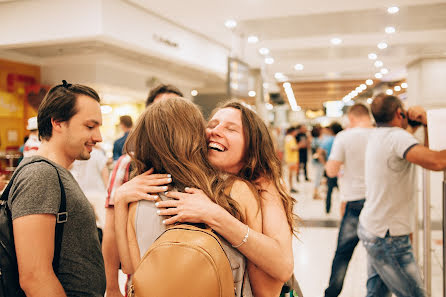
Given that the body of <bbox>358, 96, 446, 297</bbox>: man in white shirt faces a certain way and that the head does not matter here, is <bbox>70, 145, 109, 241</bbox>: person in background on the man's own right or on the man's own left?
on the man's own left

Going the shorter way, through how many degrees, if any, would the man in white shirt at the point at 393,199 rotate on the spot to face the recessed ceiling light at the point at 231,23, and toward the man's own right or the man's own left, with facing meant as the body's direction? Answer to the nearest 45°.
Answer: approximately 90° to the man's own left

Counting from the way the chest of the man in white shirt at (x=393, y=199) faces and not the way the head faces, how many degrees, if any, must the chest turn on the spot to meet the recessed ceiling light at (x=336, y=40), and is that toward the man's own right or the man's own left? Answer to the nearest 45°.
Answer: approximately 45° to the man's own left

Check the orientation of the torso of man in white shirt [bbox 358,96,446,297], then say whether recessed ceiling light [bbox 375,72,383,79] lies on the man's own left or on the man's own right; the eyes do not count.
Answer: on the man's own left

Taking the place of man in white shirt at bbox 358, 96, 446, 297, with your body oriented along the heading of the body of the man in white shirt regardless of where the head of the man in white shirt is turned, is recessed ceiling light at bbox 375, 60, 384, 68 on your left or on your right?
on your left

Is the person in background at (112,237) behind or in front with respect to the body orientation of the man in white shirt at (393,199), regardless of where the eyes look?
behind

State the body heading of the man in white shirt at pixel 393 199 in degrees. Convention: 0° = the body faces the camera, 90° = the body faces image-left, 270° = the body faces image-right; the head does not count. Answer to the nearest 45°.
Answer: approximately 225°

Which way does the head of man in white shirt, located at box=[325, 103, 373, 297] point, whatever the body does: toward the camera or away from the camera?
away from the camera

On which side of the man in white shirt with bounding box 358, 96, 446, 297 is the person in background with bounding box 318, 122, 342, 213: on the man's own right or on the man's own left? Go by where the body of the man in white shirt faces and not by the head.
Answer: on the man's own left

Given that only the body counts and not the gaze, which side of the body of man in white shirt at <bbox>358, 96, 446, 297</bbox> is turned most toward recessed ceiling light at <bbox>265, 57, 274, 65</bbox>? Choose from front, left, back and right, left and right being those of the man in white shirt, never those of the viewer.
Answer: left

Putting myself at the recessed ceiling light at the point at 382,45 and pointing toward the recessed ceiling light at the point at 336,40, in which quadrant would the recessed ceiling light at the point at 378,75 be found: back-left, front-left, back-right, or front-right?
back-right
